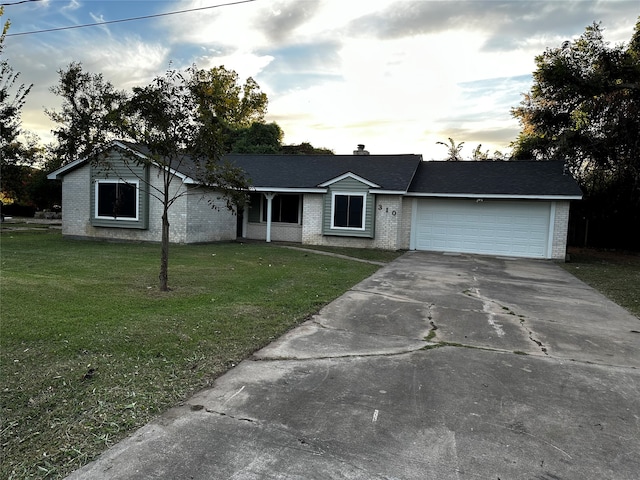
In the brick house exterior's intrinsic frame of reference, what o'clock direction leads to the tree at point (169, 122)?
The tree is roughly at 1 o'clock from the brick house exterior.

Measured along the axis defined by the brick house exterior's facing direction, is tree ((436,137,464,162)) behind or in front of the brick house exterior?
behind

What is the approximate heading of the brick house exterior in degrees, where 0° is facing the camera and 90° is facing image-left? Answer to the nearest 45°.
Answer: approximately 0°

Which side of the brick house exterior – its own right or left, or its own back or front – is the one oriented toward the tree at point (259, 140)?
back

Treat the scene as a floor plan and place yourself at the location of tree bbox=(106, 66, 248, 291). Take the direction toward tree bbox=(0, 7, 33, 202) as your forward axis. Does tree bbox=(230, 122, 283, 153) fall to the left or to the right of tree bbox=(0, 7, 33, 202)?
right

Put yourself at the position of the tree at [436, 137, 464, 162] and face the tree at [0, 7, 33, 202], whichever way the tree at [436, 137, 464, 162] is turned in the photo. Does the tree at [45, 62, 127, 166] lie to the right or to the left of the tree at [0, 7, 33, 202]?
right

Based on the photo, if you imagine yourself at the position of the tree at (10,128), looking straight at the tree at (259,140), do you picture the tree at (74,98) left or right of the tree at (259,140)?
left

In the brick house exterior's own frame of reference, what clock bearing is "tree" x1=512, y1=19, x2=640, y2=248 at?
The tree is roughly at 9 o'clock from the brick house exterior.
